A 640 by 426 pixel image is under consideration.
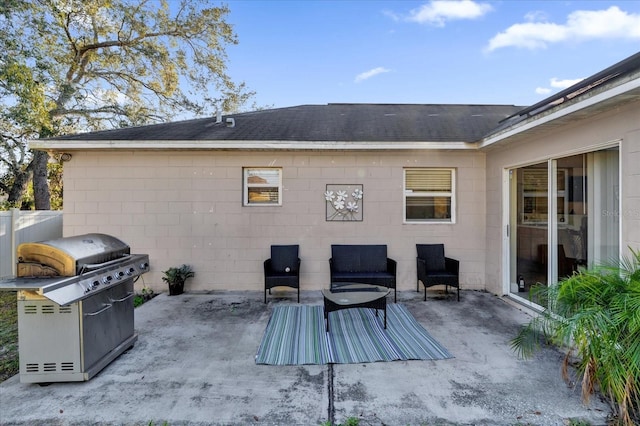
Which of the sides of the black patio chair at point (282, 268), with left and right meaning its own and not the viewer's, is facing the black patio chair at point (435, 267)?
left

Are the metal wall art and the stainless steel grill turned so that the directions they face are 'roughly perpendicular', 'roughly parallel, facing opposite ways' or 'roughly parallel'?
roughly perpendicular

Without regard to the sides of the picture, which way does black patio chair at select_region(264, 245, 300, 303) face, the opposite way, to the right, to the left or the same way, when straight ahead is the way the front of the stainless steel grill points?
to the right

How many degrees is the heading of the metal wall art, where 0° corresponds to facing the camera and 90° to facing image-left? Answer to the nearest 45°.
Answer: approximately 0°

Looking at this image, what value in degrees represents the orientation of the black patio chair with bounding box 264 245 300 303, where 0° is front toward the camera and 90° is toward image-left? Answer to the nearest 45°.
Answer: approximately 0°

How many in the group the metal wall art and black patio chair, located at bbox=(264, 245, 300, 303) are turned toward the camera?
2

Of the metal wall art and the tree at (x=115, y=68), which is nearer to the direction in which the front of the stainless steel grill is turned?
the metal wall art

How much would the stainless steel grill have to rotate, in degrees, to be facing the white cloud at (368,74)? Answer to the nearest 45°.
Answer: approximately 90° to its left

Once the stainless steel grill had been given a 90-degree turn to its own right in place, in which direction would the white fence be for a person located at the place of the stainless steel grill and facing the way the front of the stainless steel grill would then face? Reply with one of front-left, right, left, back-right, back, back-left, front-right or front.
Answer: back-right

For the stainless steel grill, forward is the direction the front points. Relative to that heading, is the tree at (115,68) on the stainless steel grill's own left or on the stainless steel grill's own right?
on the stainless steel grill's own left
